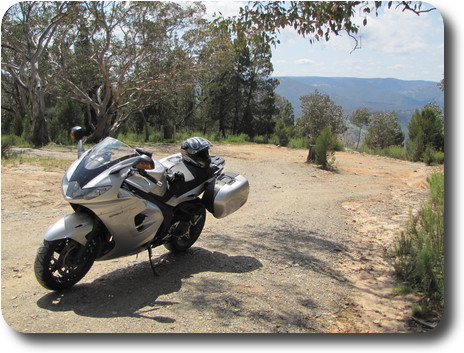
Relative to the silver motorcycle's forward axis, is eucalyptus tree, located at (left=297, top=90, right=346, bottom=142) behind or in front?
behind

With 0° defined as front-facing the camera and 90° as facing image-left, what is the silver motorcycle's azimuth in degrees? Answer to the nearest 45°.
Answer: approximately 45°

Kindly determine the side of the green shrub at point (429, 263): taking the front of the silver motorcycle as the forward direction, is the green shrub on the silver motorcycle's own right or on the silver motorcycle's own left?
on the silver motorcycle's own left

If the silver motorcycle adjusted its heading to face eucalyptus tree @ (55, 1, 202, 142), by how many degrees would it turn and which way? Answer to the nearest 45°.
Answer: approximately 135° to its right

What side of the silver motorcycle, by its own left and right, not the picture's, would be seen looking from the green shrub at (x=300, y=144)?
back

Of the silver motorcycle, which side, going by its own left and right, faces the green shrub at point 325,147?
back

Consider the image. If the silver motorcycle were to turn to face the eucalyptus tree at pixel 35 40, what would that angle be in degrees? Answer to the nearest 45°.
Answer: approximately 135° to its right
